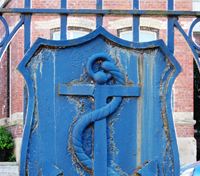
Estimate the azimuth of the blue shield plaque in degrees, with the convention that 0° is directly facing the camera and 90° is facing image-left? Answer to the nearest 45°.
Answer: approximately 0°
